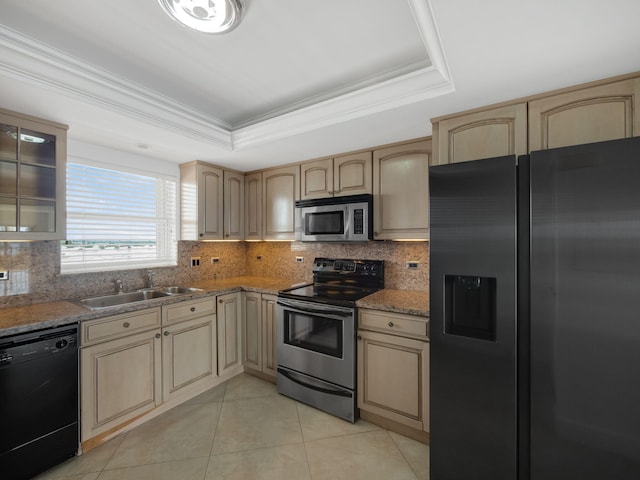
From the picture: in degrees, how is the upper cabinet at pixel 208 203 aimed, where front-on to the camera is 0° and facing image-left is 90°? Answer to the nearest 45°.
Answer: approximately 315°

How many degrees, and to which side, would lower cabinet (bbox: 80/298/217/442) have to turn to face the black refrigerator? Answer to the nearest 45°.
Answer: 0° — it already faces it

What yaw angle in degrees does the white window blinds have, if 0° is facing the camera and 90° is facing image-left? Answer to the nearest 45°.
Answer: approximately 315°

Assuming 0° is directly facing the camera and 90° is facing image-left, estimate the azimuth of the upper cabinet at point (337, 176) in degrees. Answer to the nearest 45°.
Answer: approximately 45°

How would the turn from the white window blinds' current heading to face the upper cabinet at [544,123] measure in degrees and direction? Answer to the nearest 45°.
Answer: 0° — it already faces it
